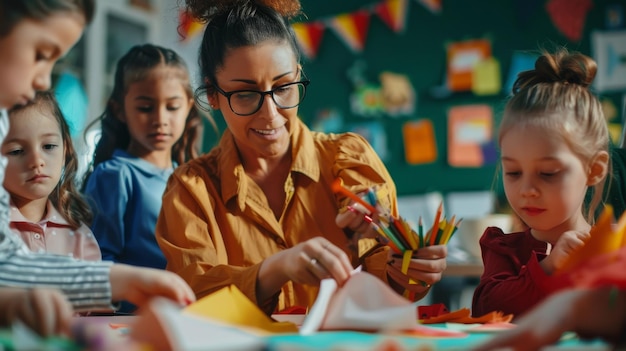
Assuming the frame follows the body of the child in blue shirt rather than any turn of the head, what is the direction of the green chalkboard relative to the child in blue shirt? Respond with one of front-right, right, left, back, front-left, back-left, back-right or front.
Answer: left

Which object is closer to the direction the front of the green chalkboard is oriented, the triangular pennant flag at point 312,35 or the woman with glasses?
the woman with glasses

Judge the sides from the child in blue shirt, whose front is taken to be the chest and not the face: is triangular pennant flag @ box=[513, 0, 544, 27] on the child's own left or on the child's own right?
on the child's own left

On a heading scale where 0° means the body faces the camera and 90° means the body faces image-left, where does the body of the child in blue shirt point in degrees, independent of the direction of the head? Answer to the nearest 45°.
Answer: approximately 315°

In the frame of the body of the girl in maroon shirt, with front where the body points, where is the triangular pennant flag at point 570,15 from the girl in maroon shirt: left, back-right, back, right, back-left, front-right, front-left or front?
back-right

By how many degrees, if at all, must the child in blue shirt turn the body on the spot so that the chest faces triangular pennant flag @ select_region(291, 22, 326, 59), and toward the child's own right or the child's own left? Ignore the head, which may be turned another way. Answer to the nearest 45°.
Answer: approximately 90° to the child's own left

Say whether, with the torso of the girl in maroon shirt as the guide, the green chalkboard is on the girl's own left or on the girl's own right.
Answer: on the girl's own right

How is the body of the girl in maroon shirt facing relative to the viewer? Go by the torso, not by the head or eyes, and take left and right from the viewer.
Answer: facing the viewer and to the left of the viewer

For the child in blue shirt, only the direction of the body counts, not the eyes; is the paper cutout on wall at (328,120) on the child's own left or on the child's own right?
on the child's own left

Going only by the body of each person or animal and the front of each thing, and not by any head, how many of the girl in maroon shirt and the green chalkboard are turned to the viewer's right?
0

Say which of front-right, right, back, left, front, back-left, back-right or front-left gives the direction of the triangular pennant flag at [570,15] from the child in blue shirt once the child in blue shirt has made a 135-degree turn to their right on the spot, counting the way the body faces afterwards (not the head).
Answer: back-right

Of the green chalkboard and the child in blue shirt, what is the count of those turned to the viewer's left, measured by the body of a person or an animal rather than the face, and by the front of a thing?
0

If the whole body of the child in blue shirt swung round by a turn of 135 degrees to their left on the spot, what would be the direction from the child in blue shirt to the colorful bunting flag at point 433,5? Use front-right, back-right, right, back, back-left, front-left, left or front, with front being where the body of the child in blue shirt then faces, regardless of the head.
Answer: front-right

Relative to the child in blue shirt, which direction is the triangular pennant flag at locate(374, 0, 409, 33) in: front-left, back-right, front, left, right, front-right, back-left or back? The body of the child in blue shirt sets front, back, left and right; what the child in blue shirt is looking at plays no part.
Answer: left

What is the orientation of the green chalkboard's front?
toward the camera

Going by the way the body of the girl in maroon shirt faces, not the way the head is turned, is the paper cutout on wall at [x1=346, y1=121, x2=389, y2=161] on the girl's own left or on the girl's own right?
on the girl's own right

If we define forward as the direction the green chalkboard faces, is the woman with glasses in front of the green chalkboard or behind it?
in front

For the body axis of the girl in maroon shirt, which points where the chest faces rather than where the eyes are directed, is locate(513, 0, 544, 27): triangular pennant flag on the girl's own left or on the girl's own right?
on the girl's own right

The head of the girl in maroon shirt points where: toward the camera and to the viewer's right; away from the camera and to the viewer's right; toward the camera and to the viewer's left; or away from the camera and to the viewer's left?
toward the camera and to the viewer's left
